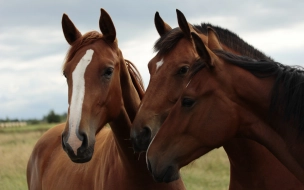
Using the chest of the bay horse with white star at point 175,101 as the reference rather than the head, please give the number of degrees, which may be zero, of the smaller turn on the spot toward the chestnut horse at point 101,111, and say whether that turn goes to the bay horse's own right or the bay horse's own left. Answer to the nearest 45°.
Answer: approximately 45° to the bay horse's own right

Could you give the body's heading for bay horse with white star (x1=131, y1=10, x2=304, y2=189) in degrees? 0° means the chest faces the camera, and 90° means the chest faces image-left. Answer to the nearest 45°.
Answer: approximately 45°

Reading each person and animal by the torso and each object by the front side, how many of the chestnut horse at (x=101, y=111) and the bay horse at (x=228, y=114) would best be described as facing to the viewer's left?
1

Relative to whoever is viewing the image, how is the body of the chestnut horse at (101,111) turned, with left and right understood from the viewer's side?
facing the viewer and to the right of the viewer

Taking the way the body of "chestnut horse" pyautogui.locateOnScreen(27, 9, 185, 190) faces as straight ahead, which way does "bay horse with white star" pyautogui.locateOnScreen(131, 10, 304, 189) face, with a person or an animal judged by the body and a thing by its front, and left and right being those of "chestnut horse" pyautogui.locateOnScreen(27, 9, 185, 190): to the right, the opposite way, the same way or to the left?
to the right

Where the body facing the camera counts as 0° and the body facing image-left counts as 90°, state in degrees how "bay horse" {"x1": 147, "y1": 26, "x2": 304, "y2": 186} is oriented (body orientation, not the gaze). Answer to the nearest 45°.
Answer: approximately 90°
